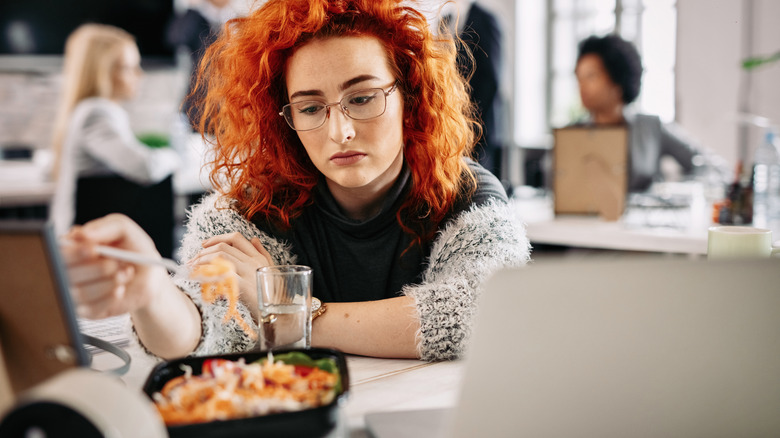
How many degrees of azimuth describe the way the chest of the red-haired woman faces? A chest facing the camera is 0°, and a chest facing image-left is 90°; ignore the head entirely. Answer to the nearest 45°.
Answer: approximately 0°

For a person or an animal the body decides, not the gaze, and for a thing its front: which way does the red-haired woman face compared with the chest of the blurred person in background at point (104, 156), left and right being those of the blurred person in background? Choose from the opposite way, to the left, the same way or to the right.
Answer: to the right

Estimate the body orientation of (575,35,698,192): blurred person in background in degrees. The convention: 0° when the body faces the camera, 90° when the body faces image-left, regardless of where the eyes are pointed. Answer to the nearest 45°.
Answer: approximately 45°

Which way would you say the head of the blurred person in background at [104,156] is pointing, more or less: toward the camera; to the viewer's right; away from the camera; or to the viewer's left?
to the viewer's right

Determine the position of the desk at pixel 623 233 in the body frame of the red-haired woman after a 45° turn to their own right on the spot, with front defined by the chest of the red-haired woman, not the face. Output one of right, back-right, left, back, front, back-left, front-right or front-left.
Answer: back

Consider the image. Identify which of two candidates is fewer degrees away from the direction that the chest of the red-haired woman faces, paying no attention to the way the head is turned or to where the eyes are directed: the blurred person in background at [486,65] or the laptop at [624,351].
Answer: the laptop

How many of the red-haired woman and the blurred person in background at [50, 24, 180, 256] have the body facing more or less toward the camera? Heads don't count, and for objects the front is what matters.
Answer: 1

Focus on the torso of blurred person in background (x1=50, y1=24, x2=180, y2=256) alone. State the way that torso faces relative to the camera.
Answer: to the viewer's right

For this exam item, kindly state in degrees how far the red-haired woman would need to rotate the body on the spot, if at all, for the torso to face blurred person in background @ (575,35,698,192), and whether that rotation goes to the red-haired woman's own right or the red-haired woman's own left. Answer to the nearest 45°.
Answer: approximately 135° to the red-haired woman's own left
